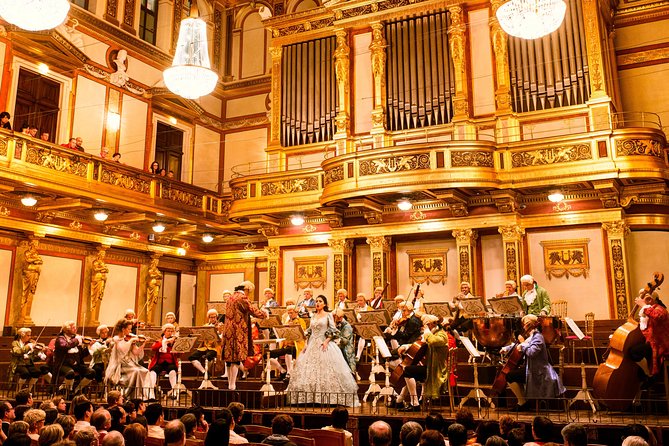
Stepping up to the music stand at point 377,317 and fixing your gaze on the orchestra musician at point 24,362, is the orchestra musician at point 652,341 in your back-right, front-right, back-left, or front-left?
back-left

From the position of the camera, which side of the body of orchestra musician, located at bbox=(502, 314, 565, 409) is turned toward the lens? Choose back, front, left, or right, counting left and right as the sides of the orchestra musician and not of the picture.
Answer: left

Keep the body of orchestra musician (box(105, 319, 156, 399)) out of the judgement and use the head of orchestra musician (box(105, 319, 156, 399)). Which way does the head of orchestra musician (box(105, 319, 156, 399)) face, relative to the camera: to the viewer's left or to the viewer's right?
to the viewer's right

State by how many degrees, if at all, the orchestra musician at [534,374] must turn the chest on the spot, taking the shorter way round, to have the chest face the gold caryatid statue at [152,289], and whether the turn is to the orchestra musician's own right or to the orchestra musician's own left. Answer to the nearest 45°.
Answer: approximately 45° to the orchestra musician's own right

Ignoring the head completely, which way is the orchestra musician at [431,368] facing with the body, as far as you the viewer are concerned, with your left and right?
facing to the left of the viewer

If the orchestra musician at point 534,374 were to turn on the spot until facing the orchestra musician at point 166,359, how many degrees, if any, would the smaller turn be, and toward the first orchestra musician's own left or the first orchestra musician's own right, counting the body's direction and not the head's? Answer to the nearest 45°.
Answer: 0° — they already face them
